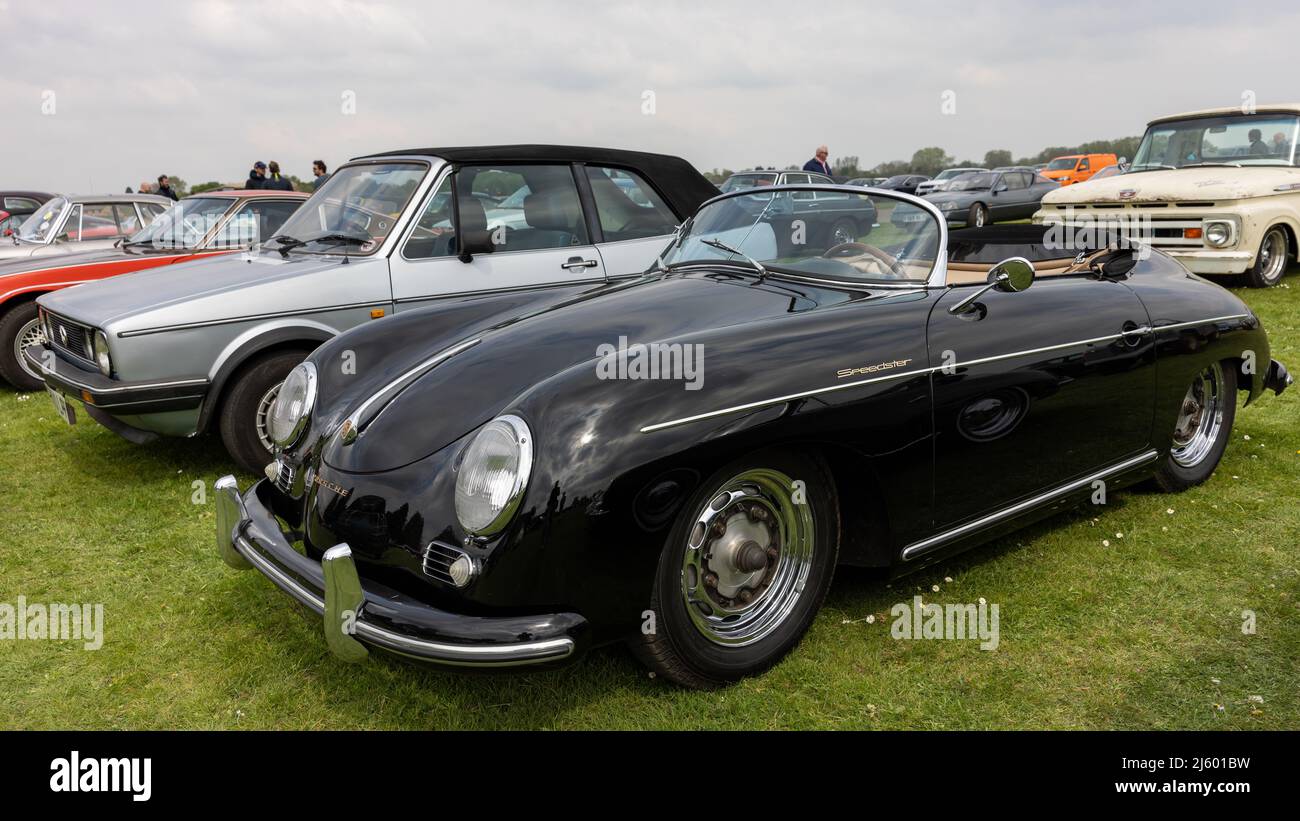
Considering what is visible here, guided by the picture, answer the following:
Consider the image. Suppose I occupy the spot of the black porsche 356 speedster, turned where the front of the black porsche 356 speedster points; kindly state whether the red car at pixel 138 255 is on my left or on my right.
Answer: on my right

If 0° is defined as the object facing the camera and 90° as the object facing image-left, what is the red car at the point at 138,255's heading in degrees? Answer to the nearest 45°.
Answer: approximately 45°

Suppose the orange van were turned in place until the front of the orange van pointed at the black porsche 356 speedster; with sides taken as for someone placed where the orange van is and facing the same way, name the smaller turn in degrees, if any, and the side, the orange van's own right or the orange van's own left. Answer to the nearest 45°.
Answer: approximately 45° to the orange van's own left

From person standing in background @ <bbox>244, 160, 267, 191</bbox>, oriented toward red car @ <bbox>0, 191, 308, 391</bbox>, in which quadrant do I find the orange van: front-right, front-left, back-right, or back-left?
back-left

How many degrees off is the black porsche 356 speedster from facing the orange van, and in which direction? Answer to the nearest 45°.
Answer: approximately 135° to its right

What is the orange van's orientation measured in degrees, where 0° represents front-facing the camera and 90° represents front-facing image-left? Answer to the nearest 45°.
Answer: approximately 45°

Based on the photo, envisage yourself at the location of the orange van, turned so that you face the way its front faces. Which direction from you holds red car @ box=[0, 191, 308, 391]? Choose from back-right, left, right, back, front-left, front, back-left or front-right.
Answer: front-left
